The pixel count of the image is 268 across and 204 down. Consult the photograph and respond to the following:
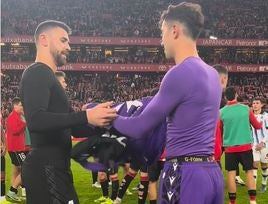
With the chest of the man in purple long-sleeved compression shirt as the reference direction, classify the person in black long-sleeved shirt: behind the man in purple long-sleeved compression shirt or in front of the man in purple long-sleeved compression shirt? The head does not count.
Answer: in front

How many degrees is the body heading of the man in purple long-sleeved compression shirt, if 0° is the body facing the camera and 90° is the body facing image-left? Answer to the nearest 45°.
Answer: approximately 135°

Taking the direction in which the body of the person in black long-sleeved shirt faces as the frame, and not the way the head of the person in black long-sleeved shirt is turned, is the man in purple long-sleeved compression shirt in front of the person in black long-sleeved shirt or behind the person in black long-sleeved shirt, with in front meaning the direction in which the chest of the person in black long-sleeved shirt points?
in front

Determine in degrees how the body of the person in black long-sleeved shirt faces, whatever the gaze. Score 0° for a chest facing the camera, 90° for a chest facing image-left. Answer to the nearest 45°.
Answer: approximately 270°

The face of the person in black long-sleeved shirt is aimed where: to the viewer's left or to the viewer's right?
to the viewer's right

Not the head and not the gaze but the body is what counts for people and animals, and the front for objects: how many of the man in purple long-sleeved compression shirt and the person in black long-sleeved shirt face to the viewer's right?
1
